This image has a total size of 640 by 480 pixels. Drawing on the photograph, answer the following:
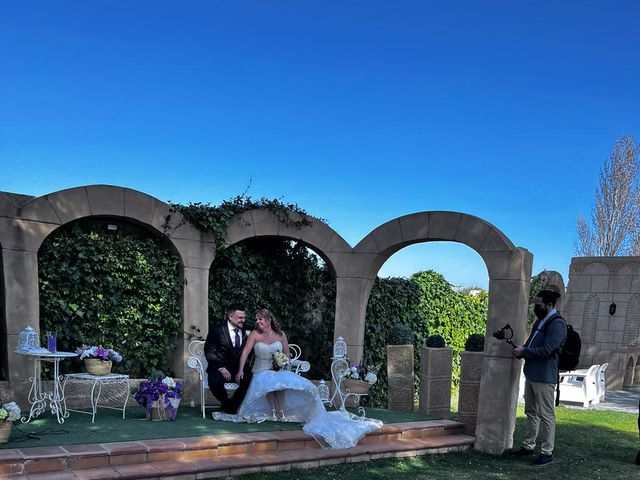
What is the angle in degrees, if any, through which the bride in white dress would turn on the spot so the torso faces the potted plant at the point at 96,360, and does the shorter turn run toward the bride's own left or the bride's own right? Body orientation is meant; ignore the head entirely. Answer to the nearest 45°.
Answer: approximately 90° to the bride's own right

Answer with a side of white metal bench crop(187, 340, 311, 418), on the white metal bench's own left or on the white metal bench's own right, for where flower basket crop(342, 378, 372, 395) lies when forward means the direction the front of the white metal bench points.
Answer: on the white metal bench's own left

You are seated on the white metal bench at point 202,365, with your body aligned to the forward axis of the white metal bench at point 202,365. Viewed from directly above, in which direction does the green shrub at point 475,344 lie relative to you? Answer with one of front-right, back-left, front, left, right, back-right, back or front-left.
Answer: left

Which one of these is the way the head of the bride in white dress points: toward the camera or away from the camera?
toward the camera

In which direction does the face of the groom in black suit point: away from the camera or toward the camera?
toward the camera

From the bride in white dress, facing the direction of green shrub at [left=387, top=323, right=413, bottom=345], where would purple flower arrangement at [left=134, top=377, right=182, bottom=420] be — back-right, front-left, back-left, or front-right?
back-left

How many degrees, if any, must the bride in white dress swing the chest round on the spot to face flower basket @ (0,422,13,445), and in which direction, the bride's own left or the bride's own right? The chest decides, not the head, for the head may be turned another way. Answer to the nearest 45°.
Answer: approximately 45° to the bride's own right

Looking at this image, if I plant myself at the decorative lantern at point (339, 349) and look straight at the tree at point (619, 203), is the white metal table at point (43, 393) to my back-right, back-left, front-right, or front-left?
back-left

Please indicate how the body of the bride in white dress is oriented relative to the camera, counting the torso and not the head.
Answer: toward the camera

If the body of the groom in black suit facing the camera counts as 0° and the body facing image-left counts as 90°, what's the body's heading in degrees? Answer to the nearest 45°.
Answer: approximately 315°
